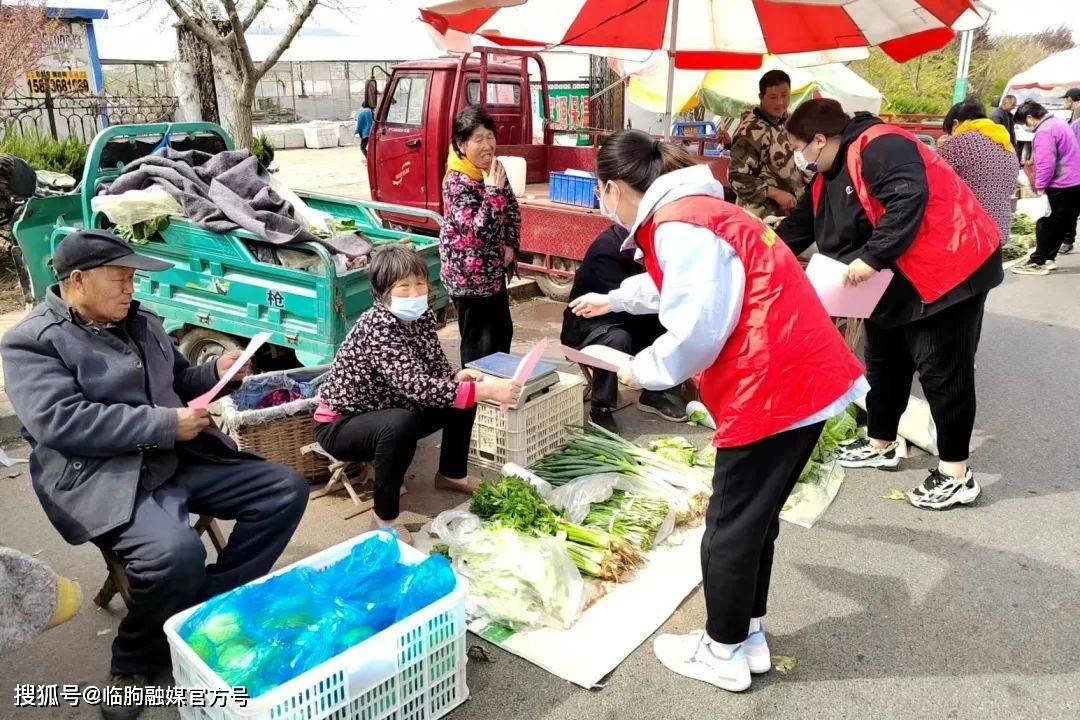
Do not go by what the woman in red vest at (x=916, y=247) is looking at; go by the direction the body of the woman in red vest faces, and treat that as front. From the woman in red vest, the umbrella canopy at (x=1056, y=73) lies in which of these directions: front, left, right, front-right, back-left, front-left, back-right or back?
back-right

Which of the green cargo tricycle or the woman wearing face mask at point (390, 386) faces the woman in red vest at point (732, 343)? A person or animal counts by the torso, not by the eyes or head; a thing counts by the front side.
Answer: the woman wearing face mask

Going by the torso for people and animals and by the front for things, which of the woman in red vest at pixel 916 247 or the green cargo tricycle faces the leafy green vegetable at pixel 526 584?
the woman in red vest

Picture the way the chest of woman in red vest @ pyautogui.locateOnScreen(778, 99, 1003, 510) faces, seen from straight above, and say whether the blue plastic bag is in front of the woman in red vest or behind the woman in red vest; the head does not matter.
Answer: in front

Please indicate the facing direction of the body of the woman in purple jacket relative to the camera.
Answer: to the viewer's left

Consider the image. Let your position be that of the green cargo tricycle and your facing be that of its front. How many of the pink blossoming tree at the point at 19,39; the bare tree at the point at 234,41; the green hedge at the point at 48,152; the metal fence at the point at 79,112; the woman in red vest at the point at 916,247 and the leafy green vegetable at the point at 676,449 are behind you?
2

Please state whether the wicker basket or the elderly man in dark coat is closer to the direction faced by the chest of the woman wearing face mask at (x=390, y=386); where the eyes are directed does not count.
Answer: the elderly man in dark coat

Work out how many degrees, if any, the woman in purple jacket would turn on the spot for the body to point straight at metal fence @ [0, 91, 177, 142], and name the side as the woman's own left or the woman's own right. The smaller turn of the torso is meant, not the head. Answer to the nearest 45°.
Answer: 0° — they already face it

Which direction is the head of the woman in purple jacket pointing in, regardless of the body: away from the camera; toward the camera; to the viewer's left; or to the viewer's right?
to the viewer's left

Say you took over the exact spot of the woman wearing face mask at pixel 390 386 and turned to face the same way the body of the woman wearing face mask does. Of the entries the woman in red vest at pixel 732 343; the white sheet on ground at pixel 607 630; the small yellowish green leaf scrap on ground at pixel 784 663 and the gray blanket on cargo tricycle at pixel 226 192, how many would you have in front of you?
3

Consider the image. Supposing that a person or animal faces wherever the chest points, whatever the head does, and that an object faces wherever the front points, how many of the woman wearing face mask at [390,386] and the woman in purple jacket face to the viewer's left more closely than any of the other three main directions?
1

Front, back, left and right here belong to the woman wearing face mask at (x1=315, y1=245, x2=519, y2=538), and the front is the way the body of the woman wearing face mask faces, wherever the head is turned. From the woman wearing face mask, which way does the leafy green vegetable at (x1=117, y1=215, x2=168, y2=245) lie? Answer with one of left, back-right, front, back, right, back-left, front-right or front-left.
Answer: back

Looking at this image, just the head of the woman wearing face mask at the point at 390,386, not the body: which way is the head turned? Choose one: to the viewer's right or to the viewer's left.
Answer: to the viewer's right

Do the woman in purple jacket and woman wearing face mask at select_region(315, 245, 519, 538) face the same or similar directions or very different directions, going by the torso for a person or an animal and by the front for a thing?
very different directions

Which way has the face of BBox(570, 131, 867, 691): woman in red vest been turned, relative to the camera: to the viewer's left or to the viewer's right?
to the viewer's left

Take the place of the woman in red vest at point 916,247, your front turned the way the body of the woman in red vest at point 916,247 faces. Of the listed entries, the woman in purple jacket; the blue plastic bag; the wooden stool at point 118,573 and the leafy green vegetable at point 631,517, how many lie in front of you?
3
